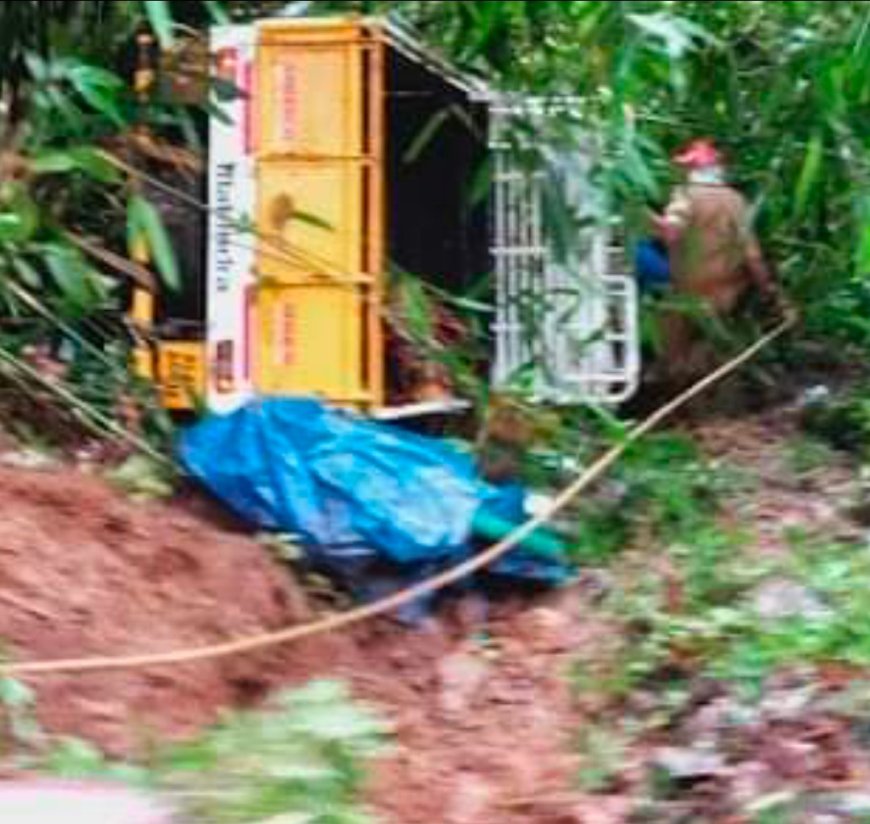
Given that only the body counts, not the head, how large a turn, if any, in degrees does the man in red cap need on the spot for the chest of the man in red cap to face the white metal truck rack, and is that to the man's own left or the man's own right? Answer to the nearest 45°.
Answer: approximately 90° to the man's own left

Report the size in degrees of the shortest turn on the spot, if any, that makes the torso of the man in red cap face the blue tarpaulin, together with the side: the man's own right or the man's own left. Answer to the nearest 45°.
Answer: approximately 90° to the man's own left

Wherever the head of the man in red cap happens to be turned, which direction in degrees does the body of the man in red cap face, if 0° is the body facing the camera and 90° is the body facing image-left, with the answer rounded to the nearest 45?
approximately 135°

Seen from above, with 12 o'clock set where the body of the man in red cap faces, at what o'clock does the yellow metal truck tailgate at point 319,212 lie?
The yellow metal truck tailgate is roughly at 9 o'clock from the man in red cap.

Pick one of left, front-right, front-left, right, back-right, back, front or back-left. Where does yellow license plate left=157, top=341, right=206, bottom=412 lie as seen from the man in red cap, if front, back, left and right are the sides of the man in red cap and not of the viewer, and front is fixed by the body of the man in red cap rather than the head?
left
